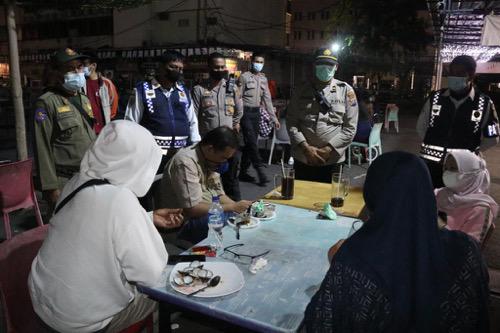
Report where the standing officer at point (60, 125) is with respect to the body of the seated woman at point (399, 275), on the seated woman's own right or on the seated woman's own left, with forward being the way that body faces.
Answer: on the seated woman's own left

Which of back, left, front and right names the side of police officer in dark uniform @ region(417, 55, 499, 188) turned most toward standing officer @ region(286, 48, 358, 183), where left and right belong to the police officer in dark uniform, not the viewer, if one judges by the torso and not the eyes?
right

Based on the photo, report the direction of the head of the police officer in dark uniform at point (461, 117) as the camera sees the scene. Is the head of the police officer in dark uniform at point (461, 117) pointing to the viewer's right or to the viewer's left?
to the viewer's left

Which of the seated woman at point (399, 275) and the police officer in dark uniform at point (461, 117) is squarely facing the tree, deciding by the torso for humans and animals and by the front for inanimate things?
the seated woman

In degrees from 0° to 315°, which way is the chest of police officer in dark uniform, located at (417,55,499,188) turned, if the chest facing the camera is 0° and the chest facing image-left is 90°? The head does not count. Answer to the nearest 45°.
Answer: approximately 0°

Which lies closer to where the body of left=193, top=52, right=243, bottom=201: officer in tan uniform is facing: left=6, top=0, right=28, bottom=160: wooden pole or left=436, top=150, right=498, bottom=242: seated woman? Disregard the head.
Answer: the seated woman

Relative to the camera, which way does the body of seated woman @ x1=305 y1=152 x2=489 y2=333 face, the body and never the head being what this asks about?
away from the camera
